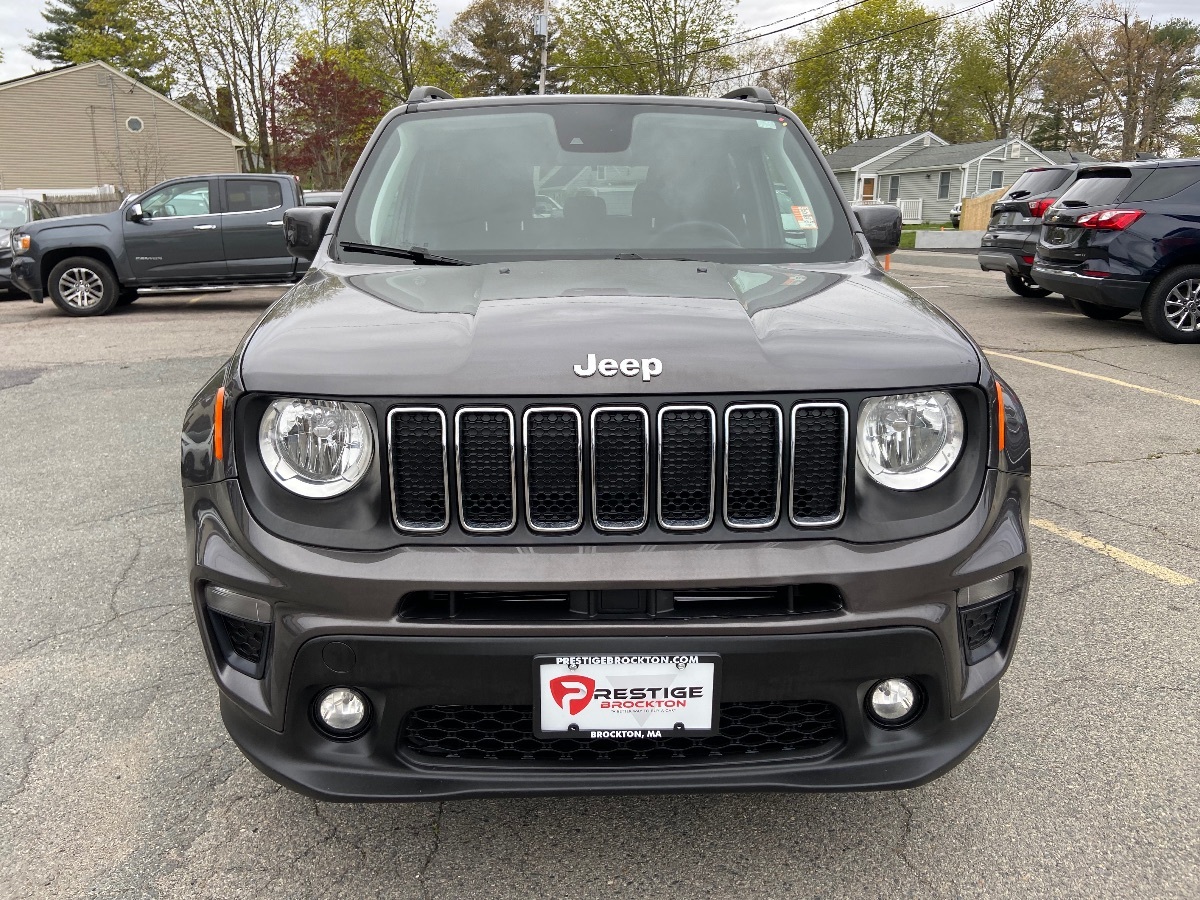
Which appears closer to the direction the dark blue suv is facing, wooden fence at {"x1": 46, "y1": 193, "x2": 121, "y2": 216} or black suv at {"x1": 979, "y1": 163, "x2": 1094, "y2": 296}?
the black suv

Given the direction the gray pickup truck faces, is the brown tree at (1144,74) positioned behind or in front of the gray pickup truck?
behind

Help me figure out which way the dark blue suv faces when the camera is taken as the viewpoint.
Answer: facing away from the viewer and to the right of the viewer

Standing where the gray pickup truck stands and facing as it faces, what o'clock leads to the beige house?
The beige house is roughly at 3 o'clock from the gray pickup truck.

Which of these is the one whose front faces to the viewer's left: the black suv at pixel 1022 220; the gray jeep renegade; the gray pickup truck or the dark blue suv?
the gray pickup truck

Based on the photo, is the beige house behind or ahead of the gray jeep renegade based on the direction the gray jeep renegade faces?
behind

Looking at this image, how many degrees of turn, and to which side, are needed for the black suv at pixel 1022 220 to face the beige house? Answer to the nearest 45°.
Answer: approximately 90° to its left

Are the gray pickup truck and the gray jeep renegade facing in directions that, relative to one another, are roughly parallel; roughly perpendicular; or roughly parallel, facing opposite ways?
roughly perpendicular

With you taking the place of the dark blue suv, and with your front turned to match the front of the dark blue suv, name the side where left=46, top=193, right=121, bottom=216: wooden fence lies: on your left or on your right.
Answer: on your left

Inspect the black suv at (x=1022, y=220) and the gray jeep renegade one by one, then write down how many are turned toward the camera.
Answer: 1

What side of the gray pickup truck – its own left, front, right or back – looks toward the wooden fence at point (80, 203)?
right

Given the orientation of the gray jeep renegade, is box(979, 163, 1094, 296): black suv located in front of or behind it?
behind

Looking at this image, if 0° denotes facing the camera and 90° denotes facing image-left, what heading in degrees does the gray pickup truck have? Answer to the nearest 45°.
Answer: approximately 90°

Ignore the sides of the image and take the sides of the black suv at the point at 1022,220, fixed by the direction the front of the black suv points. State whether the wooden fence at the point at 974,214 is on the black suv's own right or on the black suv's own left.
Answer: on the black suv's own left
